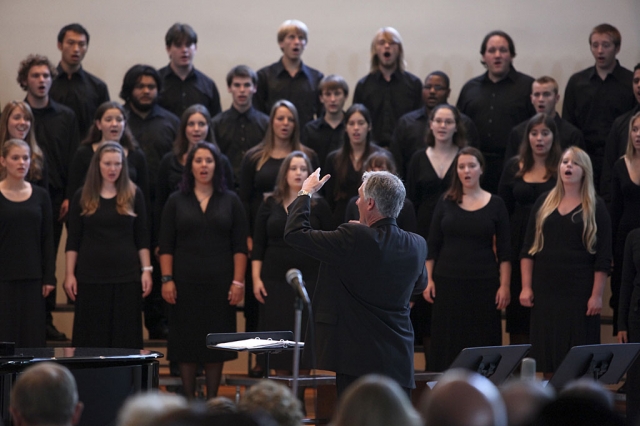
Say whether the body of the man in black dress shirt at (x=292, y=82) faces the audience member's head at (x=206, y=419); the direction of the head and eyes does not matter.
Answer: yes

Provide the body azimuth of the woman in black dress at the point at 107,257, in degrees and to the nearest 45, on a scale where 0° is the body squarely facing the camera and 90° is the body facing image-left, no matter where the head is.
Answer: approximately 0°

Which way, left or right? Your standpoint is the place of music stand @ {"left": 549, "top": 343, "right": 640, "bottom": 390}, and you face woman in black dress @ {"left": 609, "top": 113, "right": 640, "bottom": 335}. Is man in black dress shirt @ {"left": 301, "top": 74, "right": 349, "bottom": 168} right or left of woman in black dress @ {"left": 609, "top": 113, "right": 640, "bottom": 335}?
left

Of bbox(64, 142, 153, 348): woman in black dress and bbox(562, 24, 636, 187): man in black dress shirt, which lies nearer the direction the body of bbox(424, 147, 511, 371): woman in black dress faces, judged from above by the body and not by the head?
the woman in black dress

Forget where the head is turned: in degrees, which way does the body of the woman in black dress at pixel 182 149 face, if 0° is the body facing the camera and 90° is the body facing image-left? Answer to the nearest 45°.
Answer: approximately 0°

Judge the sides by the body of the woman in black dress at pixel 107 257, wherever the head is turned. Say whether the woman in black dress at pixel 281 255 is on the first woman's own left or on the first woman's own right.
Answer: on the first woman's own left
